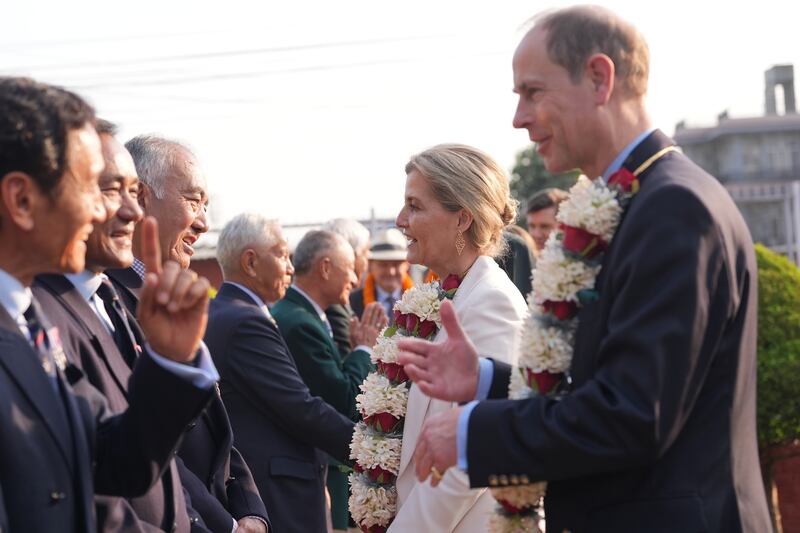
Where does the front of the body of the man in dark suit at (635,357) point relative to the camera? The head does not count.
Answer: to the viewer's left

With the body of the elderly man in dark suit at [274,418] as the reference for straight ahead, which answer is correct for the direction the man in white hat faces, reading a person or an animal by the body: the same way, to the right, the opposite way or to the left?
to the right

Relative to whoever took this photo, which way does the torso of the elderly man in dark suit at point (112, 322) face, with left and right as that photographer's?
facing the viewer and to the right of the viewer

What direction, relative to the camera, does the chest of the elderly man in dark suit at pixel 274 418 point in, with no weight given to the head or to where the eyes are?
to the viewer's right

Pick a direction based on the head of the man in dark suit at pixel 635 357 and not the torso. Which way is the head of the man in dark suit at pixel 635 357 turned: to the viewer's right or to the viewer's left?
to the viewer's left

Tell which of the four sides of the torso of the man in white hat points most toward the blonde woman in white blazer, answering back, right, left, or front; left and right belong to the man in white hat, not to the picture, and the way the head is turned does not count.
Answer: front

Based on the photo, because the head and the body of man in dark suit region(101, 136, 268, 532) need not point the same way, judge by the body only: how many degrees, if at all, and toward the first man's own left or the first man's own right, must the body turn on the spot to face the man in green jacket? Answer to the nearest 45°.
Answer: approximately 90° to the first man's own left

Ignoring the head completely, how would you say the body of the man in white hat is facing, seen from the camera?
toward the camera

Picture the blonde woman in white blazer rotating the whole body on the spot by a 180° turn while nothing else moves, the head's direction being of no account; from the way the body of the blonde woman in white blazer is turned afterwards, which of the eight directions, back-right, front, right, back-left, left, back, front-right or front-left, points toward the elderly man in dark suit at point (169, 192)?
back

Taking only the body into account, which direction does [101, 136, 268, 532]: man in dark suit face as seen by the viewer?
to the viewer's right

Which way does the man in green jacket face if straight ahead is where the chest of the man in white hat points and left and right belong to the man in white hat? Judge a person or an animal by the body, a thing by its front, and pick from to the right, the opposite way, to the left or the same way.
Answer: to the left

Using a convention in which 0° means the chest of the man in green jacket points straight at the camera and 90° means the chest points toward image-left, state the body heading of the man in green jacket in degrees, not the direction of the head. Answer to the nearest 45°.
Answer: approximately 270°

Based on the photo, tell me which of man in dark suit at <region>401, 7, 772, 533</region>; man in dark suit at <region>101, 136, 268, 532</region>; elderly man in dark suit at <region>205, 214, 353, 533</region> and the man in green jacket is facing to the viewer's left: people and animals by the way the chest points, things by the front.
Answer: man in dark suit at <region>401, 7, 772, 533</region>

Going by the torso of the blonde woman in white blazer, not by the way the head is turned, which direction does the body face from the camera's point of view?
to the viewer's left
